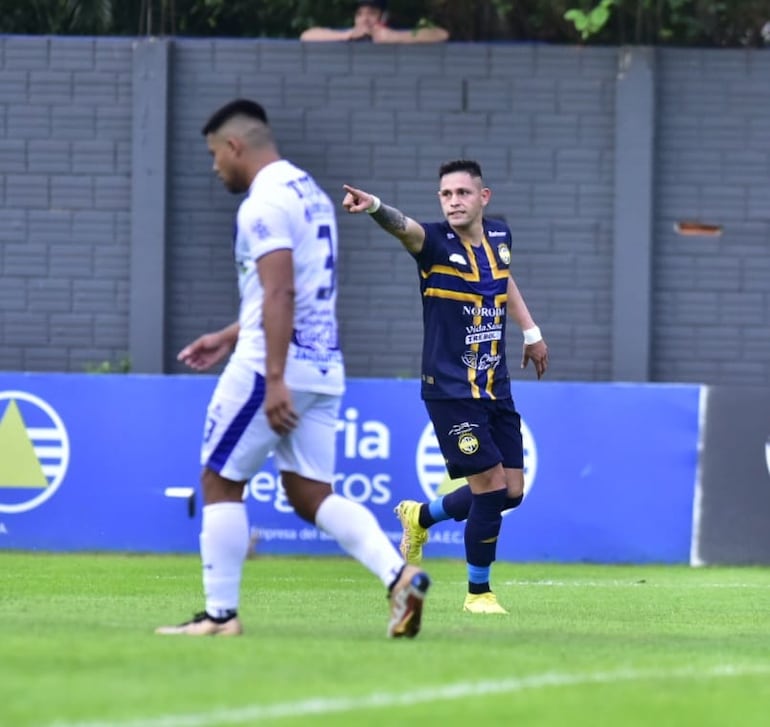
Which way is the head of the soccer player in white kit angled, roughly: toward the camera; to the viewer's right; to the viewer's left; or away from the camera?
to the viewer's left

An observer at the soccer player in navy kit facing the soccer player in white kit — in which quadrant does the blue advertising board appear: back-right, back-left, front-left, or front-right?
back-right

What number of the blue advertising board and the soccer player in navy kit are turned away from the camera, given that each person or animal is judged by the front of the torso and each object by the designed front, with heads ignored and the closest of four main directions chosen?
0

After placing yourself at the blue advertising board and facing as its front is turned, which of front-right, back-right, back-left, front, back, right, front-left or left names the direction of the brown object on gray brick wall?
back-left

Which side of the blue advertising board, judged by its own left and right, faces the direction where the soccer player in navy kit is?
front

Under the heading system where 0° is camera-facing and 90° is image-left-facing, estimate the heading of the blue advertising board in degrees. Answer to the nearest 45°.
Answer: approximately 0°

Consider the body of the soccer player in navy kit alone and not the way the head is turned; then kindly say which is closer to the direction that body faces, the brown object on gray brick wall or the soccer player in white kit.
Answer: the soccer player in white kit

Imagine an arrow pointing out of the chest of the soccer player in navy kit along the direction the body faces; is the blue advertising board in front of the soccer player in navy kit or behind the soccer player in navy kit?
behind

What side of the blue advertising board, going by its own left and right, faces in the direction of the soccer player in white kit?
front

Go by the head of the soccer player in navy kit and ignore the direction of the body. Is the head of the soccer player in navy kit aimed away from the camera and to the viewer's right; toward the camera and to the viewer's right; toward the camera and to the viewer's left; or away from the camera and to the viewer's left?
toward the camera and to the viewer's left
